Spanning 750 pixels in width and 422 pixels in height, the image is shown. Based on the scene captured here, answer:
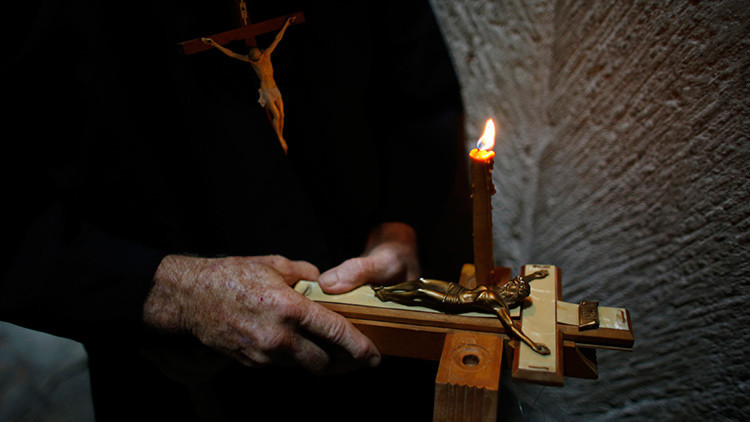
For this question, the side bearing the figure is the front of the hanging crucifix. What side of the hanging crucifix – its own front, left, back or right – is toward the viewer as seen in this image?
front
